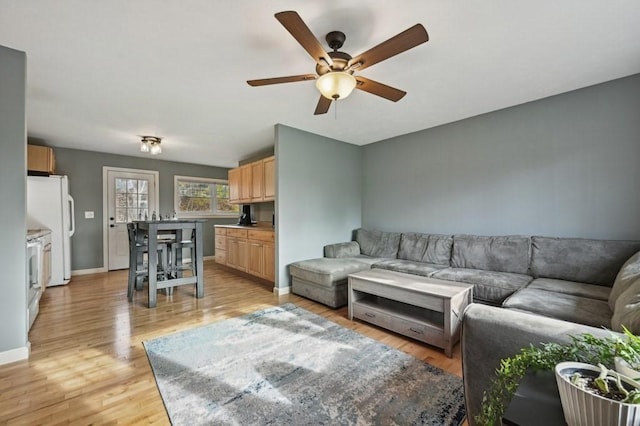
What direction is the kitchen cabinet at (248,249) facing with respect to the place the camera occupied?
facing the viewer and to the left of the viewer

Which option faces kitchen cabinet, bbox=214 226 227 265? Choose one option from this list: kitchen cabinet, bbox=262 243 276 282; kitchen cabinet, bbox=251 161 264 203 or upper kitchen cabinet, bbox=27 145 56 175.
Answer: the upper kitchen cabinet

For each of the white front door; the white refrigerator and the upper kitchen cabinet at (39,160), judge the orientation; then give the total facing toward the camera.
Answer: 1

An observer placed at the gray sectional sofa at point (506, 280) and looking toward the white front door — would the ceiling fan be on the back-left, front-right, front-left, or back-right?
front-left

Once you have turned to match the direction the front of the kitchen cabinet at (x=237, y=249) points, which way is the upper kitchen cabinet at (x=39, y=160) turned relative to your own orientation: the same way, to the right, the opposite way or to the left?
the opposite way

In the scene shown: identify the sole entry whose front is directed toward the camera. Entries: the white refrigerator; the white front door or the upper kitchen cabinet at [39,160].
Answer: the white front door

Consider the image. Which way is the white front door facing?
toward the camera

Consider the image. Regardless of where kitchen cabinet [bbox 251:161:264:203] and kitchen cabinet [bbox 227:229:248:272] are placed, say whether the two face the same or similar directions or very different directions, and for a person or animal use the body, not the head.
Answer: same or similar directions

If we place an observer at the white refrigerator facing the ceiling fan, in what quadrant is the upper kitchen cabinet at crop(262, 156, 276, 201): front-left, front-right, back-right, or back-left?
front-left

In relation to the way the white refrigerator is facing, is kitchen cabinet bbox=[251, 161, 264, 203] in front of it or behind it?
in front

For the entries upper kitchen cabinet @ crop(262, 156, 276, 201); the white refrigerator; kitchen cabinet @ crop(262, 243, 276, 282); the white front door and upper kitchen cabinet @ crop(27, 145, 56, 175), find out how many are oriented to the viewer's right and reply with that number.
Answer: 2

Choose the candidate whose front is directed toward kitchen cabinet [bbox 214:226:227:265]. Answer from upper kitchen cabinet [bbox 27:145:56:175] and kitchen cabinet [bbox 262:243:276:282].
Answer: the upper kitchen cabinet

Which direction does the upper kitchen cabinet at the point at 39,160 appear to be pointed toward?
to the viewer's right

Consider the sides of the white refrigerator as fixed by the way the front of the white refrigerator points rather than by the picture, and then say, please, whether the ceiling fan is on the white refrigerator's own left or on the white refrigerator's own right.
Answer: on the white refrigerator's own right

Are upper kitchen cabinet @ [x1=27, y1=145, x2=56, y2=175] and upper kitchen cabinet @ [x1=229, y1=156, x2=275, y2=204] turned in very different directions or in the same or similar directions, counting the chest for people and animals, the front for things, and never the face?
very different directions

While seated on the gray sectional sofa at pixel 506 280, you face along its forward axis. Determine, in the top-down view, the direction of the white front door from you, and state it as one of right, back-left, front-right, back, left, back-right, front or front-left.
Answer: front-right

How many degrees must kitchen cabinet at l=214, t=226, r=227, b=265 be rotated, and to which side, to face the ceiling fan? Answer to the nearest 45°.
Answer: approximately 45° to its left

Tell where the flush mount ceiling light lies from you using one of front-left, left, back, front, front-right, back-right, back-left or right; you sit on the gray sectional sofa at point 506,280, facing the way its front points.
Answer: front-right

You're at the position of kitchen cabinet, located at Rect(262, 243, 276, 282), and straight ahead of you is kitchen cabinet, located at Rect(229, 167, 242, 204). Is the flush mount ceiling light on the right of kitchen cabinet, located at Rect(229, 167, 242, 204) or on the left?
left

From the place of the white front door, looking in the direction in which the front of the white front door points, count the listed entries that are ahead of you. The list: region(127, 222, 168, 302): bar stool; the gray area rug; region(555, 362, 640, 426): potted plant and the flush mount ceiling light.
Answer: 4
